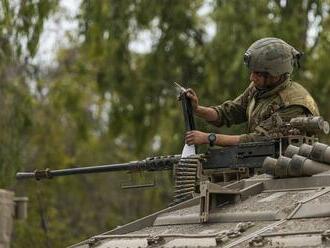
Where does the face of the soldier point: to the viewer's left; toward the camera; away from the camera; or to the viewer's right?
to the viewer's left

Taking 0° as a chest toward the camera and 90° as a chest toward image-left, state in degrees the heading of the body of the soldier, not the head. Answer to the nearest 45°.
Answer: approximately 90°

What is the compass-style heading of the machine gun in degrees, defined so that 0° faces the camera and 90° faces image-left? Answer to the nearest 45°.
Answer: approximately 90°

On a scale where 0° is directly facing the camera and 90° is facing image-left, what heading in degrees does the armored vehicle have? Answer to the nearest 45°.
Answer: approximately 90°
